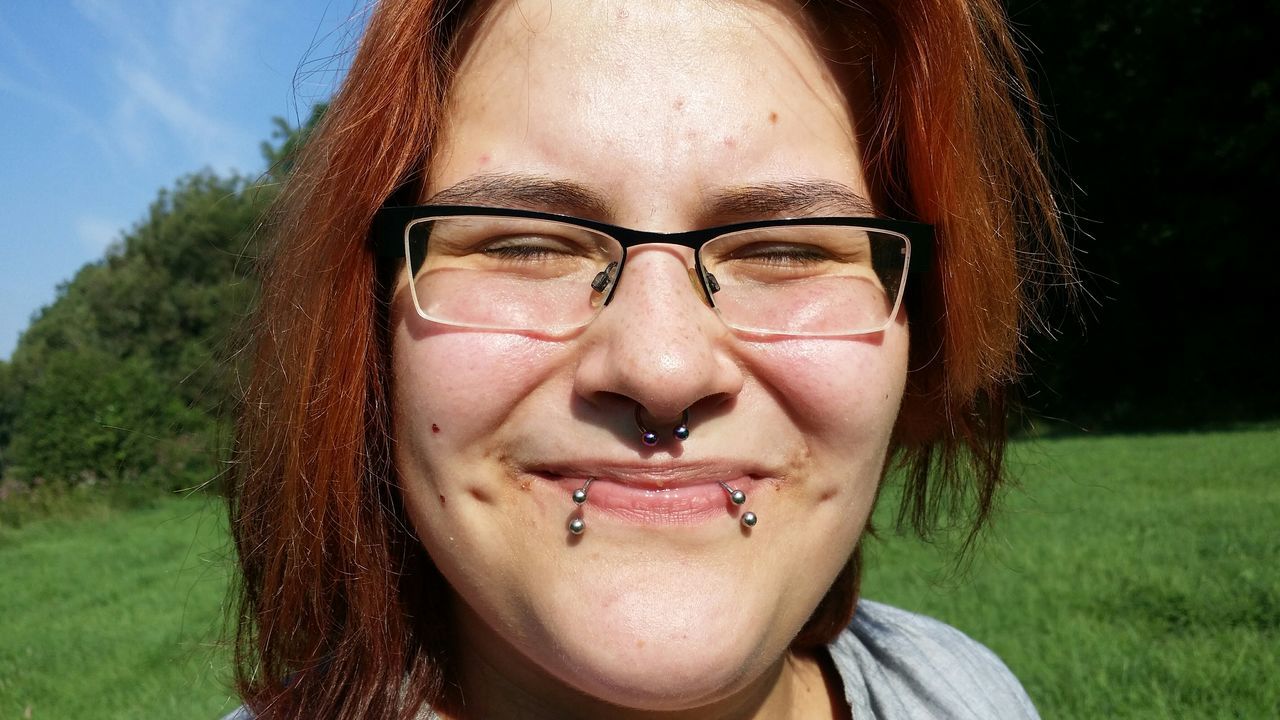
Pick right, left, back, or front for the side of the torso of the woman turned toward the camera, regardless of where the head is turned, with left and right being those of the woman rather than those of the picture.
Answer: front

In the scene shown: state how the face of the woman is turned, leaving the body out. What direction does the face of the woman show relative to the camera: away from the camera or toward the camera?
toward the camera
